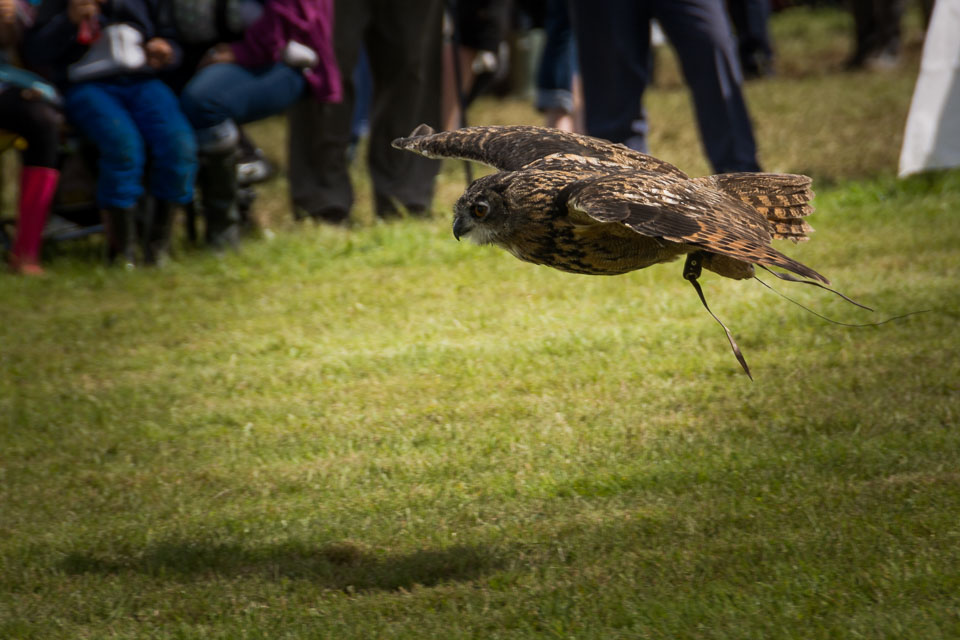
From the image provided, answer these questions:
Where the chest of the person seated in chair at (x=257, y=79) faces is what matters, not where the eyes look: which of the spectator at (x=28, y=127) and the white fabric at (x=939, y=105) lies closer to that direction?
the spectator

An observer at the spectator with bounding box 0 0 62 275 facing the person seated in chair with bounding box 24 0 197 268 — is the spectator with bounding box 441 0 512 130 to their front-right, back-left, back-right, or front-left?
front-left

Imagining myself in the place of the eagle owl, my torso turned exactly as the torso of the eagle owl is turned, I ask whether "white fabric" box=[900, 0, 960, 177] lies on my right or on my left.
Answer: on my right

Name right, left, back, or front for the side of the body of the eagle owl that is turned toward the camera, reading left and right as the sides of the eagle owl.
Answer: left

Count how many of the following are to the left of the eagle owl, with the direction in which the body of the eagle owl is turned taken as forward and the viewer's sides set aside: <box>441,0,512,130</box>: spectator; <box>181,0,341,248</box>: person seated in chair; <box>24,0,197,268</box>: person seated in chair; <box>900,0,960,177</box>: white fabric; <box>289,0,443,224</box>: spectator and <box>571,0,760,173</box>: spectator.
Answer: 0

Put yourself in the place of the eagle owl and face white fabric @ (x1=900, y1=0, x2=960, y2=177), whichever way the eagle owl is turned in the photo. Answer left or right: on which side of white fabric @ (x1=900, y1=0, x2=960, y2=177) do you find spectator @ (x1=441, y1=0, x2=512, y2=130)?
left

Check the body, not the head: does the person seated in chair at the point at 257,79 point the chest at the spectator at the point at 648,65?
no

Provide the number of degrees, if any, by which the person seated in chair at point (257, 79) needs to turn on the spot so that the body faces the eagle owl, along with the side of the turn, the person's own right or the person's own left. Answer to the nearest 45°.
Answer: approximately 90° to the person's own left

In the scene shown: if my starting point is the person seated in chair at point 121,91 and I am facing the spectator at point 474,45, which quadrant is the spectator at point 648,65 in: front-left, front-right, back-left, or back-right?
front-right
